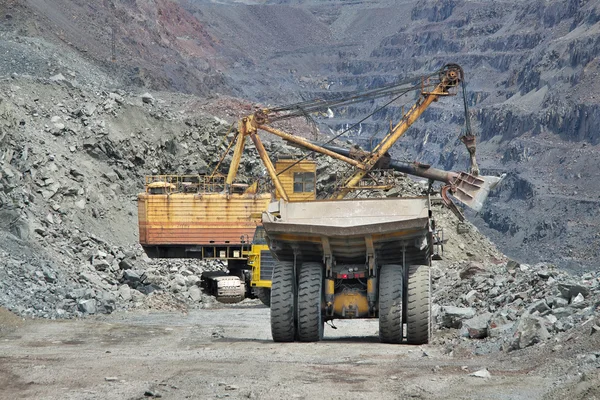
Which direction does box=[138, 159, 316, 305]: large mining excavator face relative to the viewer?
to the viewer's right

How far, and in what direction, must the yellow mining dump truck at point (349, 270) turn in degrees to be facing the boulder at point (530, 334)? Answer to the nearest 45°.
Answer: approximately 135° to its right

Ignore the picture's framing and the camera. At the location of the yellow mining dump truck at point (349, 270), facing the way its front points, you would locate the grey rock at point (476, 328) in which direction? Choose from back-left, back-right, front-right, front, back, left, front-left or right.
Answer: right

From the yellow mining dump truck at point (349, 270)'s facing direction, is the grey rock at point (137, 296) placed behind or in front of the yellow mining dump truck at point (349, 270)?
in front

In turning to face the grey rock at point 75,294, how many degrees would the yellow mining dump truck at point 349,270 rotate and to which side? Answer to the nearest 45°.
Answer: approximately 45° to its left

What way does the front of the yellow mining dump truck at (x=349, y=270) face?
away from the camera

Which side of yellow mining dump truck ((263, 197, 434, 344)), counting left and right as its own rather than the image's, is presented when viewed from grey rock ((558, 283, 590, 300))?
right

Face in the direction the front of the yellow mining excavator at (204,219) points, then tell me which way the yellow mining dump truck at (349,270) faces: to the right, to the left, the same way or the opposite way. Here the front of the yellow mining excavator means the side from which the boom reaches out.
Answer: to the left
